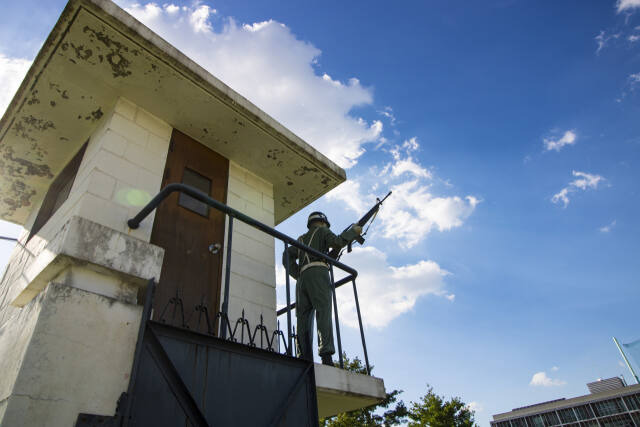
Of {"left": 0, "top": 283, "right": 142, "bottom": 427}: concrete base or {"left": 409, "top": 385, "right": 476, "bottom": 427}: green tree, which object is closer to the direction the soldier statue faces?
the green tree

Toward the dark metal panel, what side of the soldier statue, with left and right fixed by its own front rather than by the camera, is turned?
back

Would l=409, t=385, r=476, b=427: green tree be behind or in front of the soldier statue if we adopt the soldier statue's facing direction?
in front

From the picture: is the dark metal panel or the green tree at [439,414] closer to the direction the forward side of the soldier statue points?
the green tree

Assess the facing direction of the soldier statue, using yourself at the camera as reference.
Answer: facing away from the viewer and to the right of the viewer

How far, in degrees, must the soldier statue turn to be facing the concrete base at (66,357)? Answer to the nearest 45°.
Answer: approximately 180°
